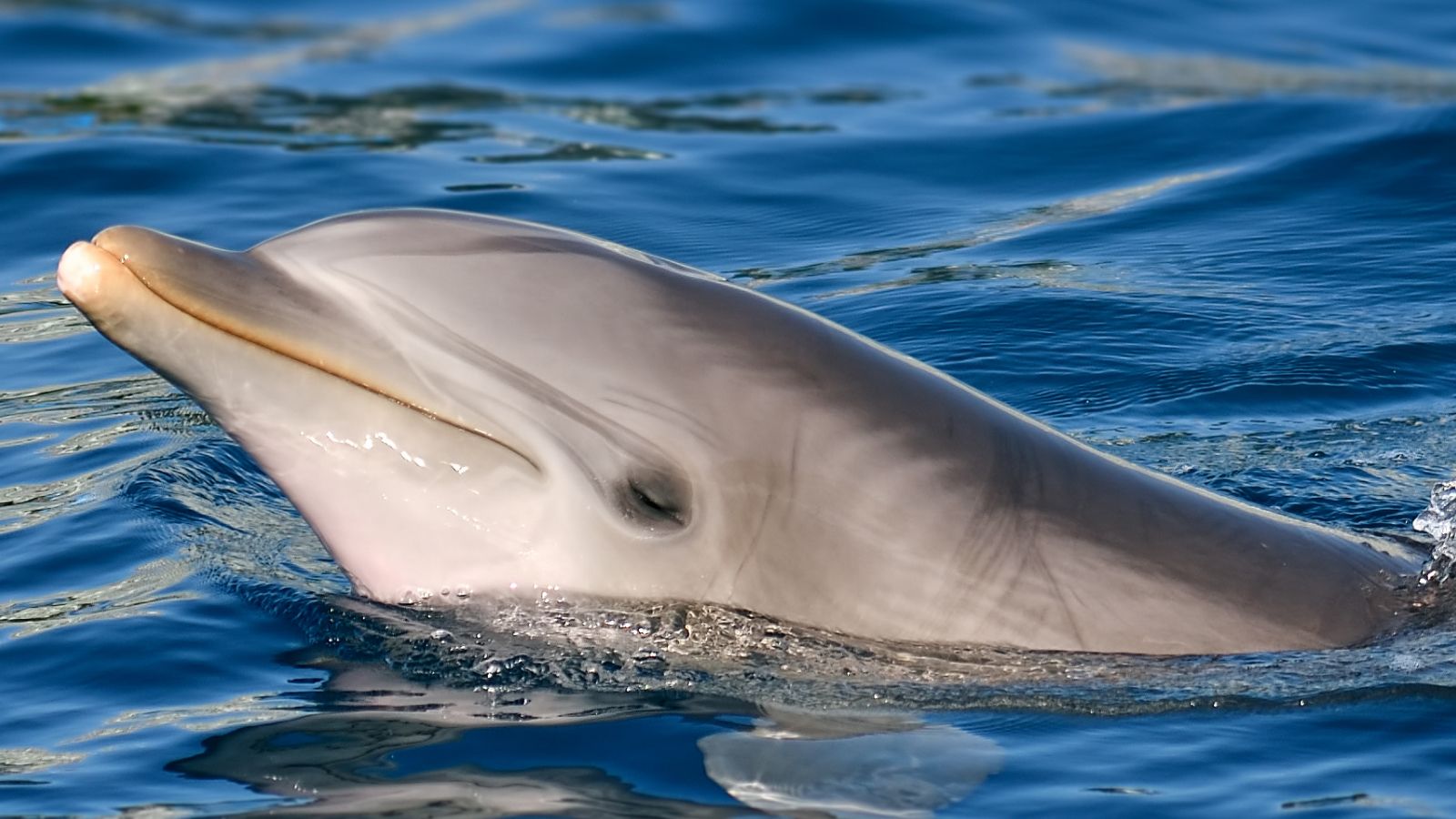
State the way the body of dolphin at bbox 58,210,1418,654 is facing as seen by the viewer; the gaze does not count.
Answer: to the viewer's left
